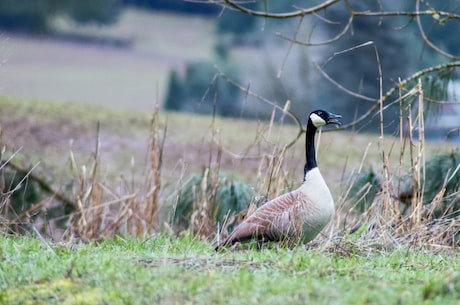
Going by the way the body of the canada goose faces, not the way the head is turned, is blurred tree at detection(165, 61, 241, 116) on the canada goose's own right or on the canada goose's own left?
on the canada goose's own left

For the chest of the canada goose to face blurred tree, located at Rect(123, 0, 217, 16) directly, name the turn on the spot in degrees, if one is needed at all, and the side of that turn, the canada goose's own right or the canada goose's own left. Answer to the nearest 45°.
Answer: approximately 90° to the canada goose's own left

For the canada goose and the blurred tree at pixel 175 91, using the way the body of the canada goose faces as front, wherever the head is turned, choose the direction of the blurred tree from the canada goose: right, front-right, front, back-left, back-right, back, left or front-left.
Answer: left

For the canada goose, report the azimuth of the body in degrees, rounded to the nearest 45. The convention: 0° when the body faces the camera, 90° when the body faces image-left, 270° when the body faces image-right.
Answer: approximately 270°
